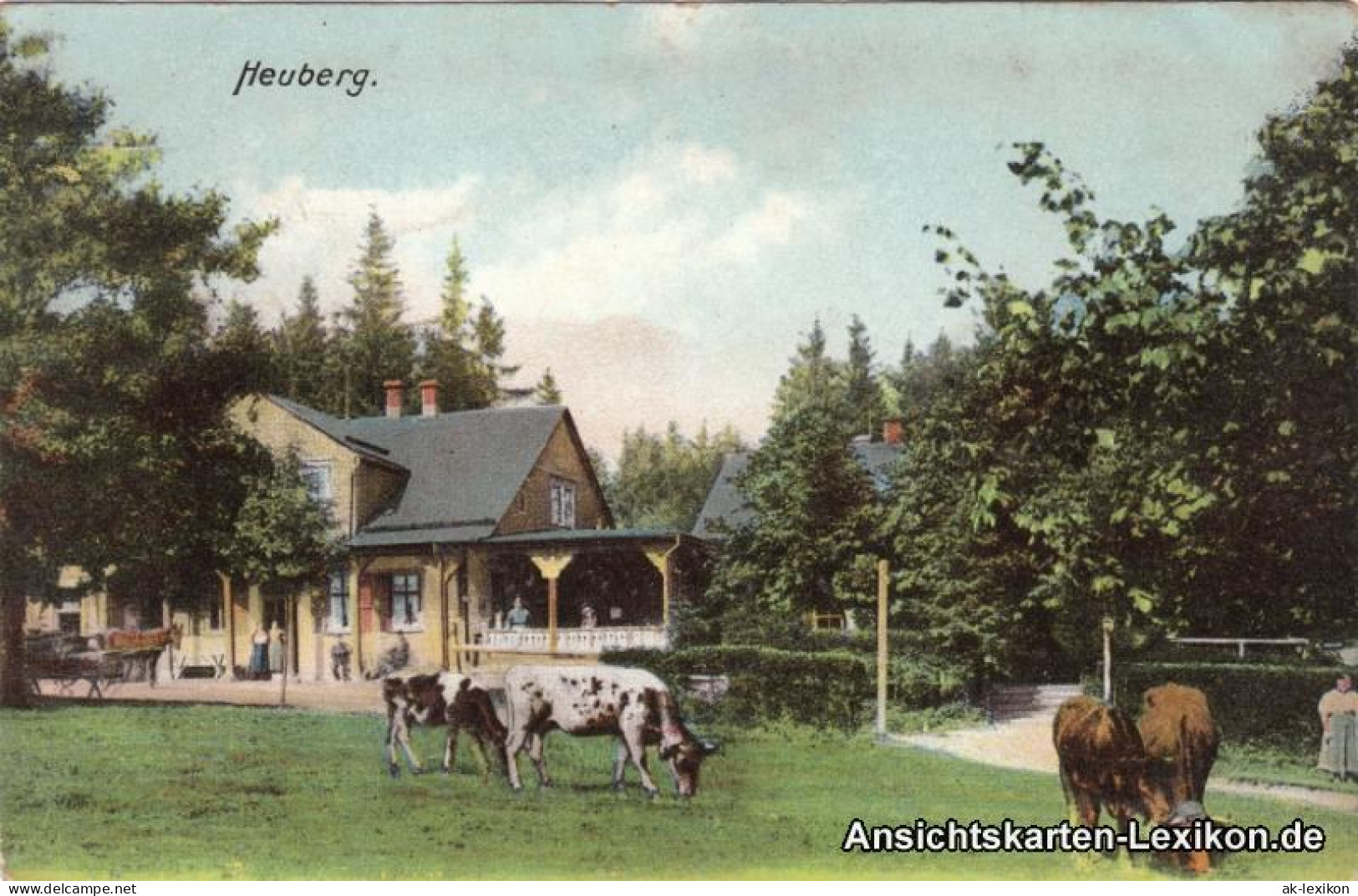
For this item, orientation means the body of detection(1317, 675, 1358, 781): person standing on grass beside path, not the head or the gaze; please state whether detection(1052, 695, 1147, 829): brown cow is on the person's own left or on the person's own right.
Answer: on the person's own right

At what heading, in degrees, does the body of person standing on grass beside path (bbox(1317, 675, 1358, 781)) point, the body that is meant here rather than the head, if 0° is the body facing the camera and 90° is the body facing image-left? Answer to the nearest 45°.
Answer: approximately 0°

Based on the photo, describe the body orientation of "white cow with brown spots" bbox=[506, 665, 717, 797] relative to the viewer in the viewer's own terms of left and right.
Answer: facing to the right of the viewer

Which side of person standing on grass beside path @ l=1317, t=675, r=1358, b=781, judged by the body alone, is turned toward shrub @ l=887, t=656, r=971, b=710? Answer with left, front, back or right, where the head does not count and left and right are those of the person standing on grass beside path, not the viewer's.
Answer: right
